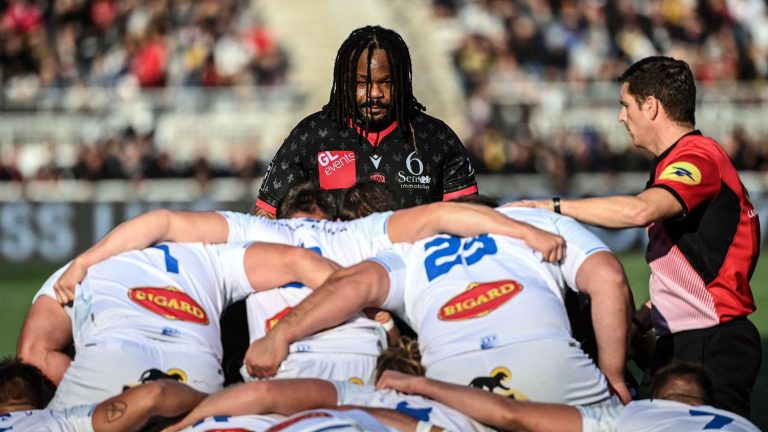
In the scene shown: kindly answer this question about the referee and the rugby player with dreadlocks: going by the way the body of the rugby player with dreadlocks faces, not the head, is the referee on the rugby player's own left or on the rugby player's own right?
on the rugby player's own left

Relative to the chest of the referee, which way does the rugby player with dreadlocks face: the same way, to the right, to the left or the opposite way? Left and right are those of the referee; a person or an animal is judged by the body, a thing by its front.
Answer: to the left

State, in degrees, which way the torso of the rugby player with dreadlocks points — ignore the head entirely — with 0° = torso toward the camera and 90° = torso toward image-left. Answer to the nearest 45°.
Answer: approximately 0°

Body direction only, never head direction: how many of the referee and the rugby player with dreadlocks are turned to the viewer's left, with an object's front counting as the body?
1

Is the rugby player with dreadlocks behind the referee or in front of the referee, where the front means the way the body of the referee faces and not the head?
in front

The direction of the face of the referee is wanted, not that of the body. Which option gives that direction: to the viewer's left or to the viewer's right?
to the viewer's left

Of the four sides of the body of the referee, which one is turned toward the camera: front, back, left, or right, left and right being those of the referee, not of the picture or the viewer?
left
